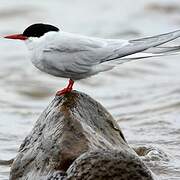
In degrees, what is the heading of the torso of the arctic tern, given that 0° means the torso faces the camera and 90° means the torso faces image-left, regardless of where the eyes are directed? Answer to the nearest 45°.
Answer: approximately 90°
